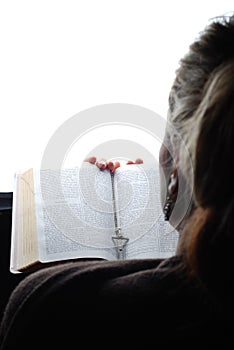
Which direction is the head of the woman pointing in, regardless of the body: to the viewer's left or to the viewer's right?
to the viewer's left

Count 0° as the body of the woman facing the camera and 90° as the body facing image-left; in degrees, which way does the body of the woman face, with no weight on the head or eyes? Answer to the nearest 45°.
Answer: approximately 180°
